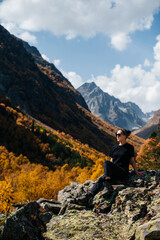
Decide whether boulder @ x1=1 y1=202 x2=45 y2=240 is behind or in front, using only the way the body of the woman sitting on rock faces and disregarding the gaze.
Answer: in front

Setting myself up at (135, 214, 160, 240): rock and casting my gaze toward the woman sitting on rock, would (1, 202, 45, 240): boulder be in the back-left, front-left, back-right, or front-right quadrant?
front-left

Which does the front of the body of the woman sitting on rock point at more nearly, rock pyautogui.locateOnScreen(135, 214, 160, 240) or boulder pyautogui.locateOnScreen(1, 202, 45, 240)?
the boulder

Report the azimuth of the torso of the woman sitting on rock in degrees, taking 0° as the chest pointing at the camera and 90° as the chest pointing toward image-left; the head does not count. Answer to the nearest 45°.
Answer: approximately 45°
